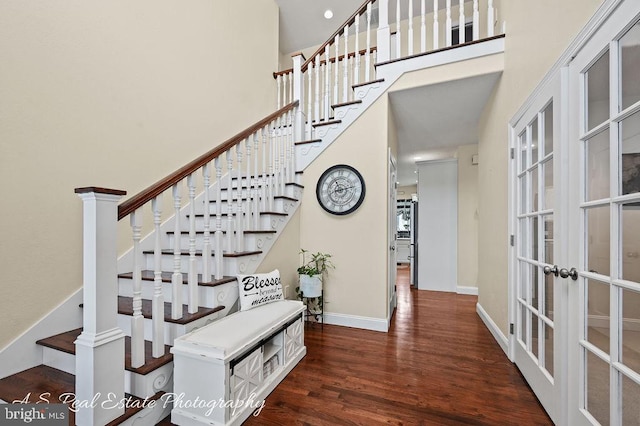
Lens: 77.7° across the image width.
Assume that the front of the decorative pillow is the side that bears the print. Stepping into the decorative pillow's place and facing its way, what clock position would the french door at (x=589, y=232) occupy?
The french door is roughly at 12 o'clock from the decorative pillow.

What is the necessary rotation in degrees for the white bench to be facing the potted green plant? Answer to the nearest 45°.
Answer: approximately 90° to its left

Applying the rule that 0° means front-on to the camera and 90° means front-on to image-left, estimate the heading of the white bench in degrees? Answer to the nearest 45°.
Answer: approximately 315°

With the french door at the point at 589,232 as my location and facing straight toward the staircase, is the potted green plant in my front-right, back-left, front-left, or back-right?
front-right

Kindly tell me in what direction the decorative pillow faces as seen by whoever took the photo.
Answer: facing the viewer and to the right of the viewer

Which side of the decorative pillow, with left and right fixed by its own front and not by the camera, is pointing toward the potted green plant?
left

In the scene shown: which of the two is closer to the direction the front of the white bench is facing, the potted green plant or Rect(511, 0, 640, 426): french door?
the french door
